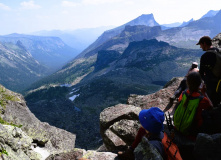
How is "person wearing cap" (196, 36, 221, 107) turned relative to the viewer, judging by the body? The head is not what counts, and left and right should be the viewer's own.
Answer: facing to the left of the viewer

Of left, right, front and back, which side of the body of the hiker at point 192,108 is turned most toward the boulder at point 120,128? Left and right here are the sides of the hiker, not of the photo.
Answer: left

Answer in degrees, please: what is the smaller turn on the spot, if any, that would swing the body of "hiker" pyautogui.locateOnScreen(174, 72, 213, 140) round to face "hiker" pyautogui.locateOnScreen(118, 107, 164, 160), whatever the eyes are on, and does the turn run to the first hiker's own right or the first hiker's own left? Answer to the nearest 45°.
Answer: approximately 180°

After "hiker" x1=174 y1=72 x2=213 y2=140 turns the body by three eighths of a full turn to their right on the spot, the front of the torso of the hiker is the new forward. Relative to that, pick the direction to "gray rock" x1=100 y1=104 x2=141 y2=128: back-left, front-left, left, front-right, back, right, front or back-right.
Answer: back-right

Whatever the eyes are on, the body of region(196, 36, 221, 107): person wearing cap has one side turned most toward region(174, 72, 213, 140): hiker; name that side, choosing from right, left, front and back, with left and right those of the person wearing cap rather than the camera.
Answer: left
